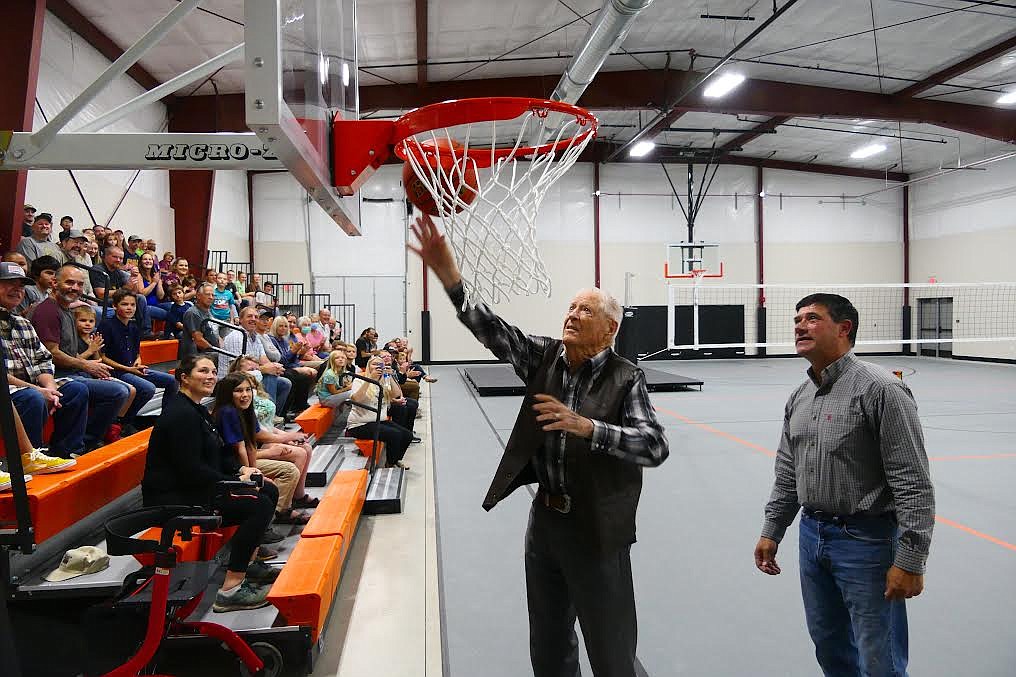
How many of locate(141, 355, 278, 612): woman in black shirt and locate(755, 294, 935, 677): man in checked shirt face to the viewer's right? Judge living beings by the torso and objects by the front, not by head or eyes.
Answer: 1

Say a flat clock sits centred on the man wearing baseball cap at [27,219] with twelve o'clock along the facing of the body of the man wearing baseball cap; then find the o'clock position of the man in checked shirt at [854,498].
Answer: The man in checked shirt is roughly at 1 o'clock from the man wearing baseball cap.

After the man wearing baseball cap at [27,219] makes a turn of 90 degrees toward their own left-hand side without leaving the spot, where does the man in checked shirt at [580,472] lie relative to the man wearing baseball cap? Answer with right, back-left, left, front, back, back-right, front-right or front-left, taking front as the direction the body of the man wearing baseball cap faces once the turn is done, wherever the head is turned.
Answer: back-right

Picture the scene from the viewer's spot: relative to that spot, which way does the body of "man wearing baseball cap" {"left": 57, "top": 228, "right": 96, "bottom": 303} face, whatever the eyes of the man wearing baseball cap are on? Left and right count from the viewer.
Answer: facing the viewer and to the right of the viewer

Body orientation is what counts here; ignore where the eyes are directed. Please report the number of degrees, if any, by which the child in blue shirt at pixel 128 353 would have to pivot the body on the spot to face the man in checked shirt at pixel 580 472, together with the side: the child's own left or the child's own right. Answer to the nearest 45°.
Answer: approximately 45° to the child's own right

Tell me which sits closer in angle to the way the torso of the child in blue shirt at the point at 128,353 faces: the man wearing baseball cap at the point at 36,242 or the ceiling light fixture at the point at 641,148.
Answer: the ceiling light fixture

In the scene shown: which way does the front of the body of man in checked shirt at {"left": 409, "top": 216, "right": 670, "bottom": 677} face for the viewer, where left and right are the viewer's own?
facing the viewer and to the left of the viewer

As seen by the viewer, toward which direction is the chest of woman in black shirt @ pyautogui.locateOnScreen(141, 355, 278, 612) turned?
to the viewer's right

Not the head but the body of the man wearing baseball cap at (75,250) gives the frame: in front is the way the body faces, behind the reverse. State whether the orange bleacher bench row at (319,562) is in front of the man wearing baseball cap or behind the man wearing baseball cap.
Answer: in front

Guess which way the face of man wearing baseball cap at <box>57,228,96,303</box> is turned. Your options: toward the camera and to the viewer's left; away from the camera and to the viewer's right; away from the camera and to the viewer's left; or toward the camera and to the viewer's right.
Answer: toward the camera and to the viewer's right

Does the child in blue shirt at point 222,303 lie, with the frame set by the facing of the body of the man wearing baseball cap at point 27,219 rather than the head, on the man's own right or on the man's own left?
on the man's own left

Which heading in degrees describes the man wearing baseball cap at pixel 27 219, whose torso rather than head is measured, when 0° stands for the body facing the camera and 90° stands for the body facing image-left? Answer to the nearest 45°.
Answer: approximately 315°

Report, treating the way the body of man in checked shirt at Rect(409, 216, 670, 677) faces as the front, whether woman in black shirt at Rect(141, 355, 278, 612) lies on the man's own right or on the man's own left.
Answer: on the man's own right

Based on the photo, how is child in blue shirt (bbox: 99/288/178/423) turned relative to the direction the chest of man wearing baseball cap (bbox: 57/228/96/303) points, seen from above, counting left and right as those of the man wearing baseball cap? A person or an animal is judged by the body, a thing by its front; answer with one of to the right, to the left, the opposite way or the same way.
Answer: the same way
